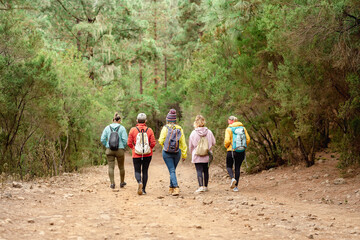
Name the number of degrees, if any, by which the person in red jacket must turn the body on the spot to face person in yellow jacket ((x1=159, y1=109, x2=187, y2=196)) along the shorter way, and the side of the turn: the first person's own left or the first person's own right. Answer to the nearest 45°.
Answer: approximately 90° to the first person's own right

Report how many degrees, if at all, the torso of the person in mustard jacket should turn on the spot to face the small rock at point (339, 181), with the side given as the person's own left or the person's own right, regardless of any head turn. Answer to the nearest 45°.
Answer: approximately 135° to the person's own right

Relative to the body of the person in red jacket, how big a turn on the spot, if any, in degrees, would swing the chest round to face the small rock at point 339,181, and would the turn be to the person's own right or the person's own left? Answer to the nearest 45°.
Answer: approximately 90° to the person's own right

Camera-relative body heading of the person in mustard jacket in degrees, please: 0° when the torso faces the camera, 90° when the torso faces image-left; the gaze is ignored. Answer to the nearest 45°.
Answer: approximately 135°

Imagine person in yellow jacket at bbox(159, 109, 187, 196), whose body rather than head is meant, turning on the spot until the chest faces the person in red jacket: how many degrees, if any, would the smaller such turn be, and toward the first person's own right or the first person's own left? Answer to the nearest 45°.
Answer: approximately 90° to the first person's own left

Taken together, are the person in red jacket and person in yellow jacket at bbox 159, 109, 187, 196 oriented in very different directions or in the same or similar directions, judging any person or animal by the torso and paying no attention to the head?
same or similar directions

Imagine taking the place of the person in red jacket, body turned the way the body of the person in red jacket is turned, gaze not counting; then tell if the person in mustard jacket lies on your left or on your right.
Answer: on your right

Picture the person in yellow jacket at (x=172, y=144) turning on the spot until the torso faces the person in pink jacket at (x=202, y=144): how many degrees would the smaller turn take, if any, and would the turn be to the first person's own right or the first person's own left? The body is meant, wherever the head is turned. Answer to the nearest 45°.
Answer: approximately 45° to the first person's own right

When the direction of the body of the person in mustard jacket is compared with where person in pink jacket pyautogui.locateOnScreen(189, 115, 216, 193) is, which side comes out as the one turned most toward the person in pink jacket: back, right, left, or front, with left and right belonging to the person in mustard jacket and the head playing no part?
left

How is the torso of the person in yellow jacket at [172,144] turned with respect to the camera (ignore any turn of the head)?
away from the camera

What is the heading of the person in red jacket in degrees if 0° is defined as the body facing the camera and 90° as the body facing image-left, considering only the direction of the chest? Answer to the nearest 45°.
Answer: approximately 180°
